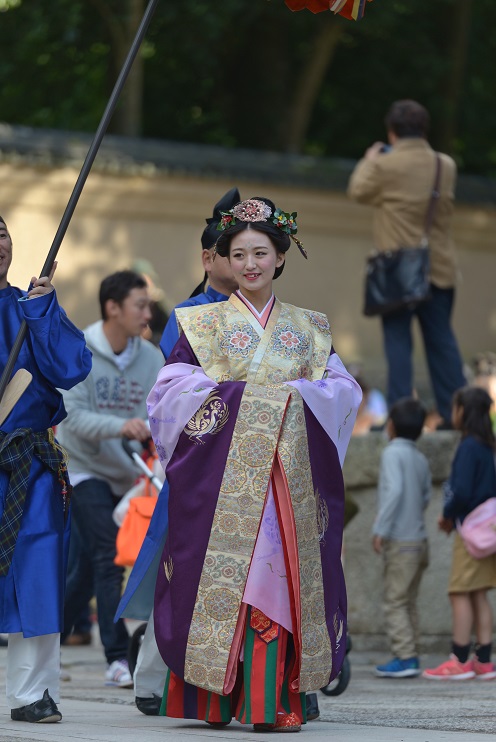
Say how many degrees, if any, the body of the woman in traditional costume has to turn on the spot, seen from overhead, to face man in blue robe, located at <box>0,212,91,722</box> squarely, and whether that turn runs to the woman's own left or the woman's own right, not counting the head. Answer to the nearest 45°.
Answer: approximately 90° to the woman's own right

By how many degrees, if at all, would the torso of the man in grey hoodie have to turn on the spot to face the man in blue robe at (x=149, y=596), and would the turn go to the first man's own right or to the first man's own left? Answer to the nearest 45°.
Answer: approximately 45° to the first man's own right

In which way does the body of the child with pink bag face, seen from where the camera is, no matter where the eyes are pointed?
to the viewer's left

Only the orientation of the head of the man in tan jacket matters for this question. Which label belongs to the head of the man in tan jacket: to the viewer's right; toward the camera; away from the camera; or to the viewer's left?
away from the camera

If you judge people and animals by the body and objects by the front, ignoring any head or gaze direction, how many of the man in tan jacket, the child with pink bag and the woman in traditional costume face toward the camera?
1

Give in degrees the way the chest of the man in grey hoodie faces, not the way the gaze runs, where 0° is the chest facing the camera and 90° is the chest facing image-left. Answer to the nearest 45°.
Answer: approximately 315°

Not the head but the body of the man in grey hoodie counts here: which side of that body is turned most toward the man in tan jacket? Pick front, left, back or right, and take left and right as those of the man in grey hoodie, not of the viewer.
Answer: left

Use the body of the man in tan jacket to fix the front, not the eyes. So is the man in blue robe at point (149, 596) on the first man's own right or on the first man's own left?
on the first man's own left

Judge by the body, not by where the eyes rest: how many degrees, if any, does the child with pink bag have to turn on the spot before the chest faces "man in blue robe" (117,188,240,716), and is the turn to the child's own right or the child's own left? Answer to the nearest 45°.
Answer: approximately 45° to the child's own left

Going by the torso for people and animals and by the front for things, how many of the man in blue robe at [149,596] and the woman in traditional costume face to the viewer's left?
0

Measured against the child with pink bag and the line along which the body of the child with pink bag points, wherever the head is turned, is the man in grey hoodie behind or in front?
in front

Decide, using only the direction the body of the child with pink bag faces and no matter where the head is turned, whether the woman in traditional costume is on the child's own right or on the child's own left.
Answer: on the child's own left

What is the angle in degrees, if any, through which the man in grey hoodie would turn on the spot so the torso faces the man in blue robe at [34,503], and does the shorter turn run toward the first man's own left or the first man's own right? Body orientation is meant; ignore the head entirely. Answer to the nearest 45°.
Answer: approximately 45° to the first man's own right

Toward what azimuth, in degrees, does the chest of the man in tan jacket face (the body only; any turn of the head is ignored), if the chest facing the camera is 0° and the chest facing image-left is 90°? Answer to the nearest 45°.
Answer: approximately 135°
